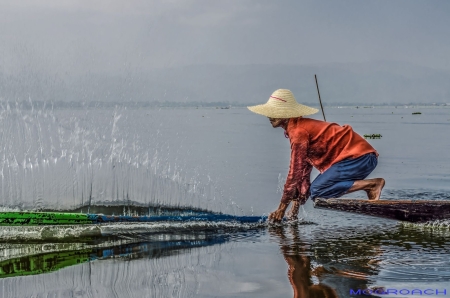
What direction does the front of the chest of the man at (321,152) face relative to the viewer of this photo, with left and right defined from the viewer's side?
facing to the left of the viewer

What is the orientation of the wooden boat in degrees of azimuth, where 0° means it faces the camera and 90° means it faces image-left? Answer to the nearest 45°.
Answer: approximately 90°
